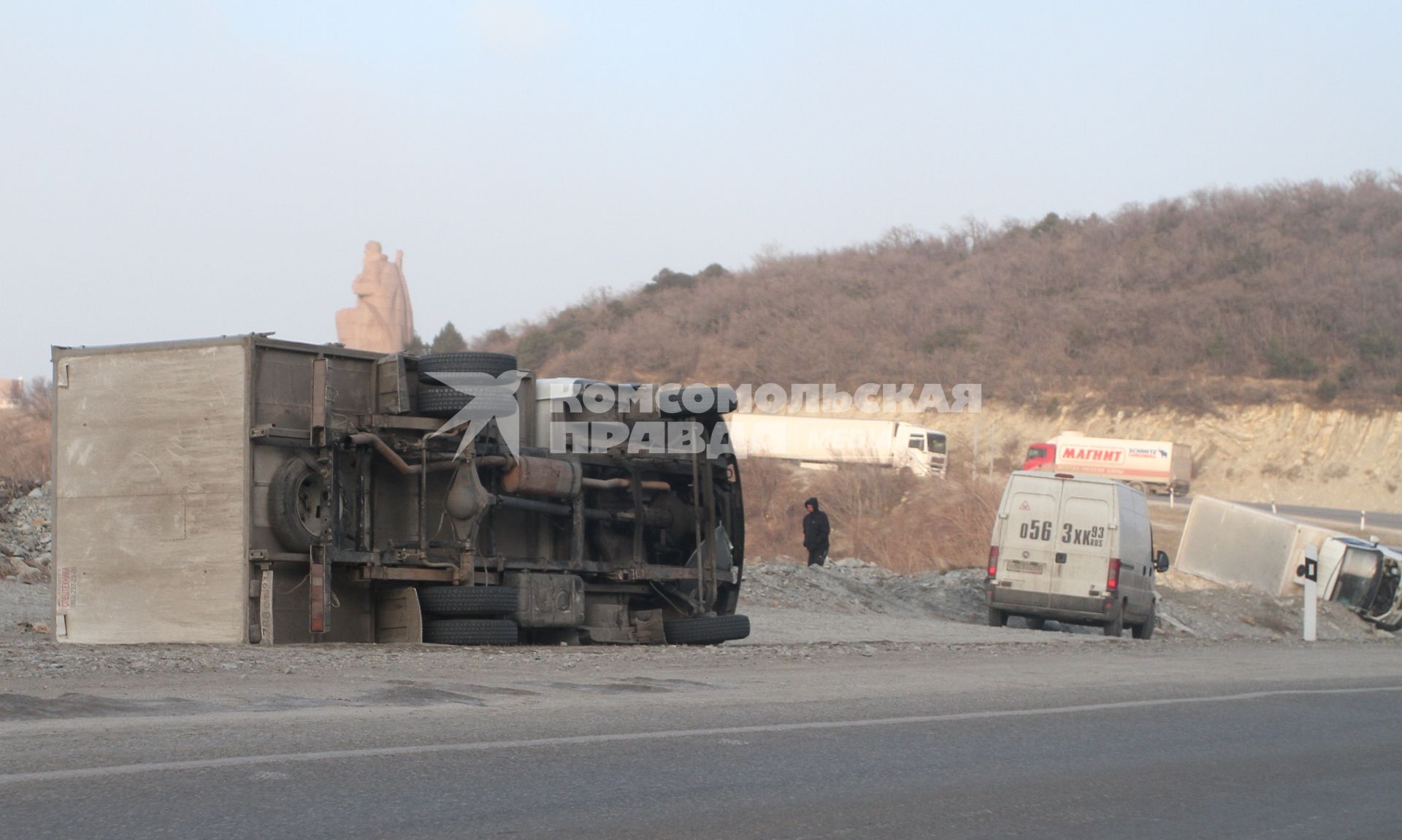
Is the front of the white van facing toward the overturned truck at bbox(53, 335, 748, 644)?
no

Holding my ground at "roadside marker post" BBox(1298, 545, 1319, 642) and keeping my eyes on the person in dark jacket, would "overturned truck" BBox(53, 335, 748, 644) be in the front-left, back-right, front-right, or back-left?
front-left

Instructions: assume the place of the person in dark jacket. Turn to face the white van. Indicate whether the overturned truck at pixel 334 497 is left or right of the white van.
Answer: right

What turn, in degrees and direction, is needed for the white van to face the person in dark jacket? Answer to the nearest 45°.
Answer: approximately 45° to its left

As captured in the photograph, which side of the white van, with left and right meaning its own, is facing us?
back

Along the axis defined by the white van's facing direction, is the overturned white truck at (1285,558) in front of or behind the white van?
in front

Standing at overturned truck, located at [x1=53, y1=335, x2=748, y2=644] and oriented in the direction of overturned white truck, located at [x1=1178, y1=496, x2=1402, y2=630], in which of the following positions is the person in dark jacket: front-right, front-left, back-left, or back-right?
front-left

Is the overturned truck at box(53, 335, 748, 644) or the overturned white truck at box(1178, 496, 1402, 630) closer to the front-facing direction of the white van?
the overturned white truck
